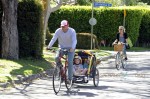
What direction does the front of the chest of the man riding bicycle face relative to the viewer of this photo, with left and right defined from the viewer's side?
facing the viewer and to the left of the viewer

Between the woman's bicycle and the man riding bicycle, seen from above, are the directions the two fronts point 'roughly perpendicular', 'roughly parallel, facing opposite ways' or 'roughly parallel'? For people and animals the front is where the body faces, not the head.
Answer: roughly parallel

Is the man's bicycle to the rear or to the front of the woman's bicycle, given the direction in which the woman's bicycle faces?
to the front

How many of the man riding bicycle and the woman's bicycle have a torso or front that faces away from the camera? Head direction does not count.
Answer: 0

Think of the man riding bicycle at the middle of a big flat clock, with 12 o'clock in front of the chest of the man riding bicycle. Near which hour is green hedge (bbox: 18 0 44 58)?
The green hedge is roughly at 4 o'clock from the man riding bicycle.

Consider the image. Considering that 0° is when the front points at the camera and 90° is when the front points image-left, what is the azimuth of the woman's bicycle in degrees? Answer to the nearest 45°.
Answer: approximately 45°
